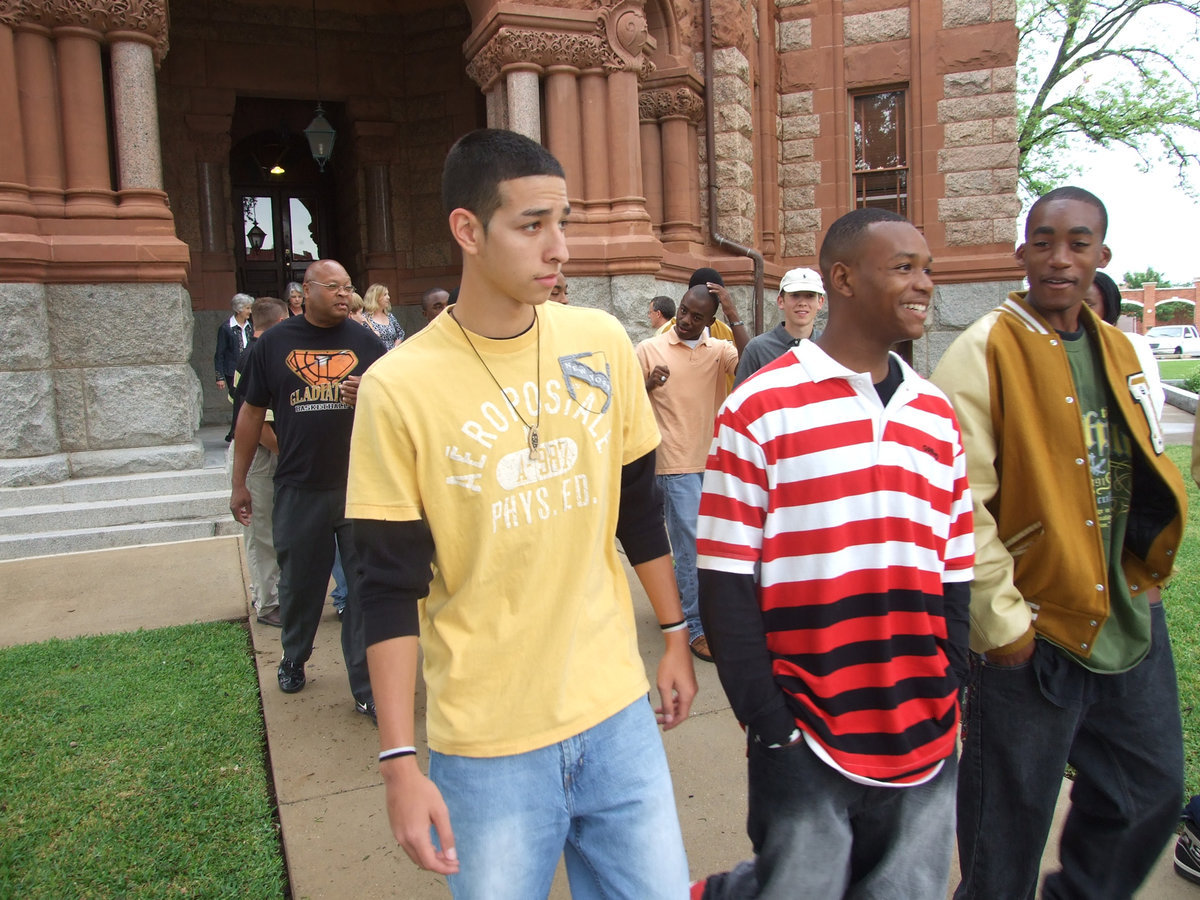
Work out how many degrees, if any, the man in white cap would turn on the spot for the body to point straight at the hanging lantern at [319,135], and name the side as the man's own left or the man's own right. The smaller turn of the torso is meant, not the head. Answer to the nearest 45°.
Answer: approximately 135° to the man's own right

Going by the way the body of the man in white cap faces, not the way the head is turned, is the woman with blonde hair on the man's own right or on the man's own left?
on the man's own right

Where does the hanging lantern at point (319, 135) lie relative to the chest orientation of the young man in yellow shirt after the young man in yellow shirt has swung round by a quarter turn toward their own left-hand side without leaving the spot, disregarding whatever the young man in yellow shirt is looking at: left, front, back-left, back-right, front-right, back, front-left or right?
front-left

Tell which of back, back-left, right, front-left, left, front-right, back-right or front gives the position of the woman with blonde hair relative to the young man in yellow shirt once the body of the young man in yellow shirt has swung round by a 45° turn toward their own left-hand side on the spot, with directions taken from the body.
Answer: left

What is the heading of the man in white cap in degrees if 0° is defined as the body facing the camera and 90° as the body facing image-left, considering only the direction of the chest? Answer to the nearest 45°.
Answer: approximately 0°

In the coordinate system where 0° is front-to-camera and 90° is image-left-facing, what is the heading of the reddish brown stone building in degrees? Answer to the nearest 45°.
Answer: approximately 315°

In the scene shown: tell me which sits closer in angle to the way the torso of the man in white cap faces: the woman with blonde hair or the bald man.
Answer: the bald man
